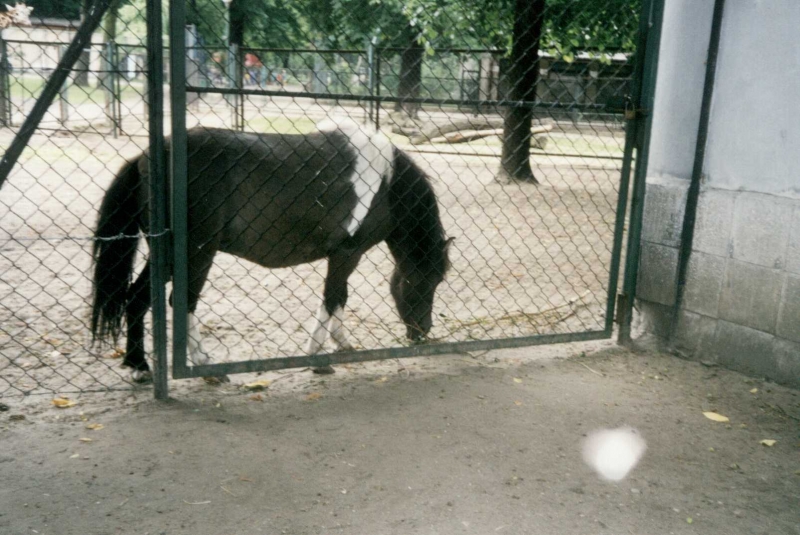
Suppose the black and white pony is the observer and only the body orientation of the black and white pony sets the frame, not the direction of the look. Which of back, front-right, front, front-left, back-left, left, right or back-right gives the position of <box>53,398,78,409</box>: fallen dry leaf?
back-right

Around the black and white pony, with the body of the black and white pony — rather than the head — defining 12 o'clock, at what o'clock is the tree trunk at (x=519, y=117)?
The tree trunk is roughly at 10 o'clock from the black and white pony.

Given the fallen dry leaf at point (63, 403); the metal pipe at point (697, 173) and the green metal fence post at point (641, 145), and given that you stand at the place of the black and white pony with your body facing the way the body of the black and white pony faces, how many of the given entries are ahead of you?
2

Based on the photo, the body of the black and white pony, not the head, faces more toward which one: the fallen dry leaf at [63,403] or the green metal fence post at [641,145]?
the green metal fence post

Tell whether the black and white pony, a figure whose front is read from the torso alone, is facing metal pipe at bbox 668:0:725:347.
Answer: yes

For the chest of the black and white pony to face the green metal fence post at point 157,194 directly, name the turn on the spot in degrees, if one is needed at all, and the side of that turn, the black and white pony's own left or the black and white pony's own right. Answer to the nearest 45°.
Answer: approximately 135° to the black and white pony's own right

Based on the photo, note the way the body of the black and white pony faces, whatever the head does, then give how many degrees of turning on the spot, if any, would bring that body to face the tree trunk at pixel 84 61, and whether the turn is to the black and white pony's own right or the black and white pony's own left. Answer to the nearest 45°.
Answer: approximately 135° to the black and white pony's own left

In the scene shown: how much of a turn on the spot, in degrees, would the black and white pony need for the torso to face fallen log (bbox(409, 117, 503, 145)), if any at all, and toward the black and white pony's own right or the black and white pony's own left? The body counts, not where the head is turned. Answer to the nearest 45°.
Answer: approximately 90° to the black and white pony's own left

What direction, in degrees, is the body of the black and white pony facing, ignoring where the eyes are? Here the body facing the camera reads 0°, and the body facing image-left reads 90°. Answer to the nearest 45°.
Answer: approximately 270°

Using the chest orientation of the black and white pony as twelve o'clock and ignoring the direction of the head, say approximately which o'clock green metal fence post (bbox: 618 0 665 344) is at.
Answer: The green metal fence post is roughly at 12 o'clock from the black and white pony.

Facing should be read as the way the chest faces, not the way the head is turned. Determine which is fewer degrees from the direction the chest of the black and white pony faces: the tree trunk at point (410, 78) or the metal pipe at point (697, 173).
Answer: the metal pipe

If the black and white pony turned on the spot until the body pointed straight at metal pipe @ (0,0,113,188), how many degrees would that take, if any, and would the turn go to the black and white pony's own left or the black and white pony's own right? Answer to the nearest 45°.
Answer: approximately 135° to the black and white pony's own right

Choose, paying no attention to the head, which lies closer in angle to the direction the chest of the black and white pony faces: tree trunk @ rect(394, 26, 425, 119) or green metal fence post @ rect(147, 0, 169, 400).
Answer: the tree trunk

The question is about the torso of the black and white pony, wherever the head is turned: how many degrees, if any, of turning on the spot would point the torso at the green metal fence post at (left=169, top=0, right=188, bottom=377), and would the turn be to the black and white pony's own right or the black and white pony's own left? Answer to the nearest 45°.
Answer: approximately 135° to the black and white pony's own right
